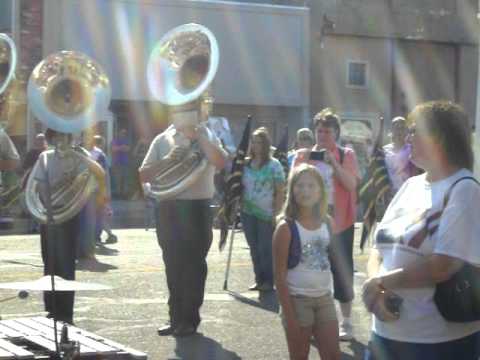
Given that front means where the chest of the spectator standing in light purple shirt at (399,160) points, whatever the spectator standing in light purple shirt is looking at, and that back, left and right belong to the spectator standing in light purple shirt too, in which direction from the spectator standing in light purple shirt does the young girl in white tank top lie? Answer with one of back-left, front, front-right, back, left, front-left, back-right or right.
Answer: front

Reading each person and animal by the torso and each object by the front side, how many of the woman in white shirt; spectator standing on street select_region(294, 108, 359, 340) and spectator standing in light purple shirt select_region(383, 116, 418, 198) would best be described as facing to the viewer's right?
0

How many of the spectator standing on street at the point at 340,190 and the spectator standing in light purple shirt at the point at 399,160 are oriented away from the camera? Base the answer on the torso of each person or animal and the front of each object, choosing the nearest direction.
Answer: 0

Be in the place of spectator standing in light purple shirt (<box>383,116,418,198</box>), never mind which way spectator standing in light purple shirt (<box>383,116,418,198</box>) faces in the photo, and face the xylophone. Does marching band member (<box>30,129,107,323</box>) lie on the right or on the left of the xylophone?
right

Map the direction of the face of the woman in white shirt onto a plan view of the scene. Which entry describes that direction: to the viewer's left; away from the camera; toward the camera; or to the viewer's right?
to the viewer's left

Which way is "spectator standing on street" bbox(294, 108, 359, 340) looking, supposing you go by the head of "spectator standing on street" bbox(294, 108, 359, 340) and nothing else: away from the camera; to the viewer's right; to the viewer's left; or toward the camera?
toward the camera

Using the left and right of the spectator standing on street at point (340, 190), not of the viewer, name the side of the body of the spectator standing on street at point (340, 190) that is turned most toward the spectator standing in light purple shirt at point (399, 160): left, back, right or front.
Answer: back

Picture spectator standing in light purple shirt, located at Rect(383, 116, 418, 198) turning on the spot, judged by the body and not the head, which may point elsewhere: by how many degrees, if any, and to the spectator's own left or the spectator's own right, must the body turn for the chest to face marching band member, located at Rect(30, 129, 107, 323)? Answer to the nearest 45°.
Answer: approximately 45° to the spectator's own right

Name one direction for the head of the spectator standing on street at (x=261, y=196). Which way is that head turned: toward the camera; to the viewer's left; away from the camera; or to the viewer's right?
toward the camera

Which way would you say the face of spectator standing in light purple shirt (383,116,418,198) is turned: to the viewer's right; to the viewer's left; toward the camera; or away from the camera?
toward the camera

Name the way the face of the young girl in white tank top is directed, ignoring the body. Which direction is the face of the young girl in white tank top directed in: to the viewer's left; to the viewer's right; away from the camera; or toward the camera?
toward the camera

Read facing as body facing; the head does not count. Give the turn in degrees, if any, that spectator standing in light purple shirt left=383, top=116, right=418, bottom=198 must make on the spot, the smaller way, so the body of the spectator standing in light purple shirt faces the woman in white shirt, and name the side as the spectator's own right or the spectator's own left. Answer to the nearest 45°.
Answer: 0° — they already face them

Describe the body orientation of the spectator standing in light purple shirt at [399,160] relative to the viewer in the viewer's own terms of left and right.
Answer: facing the viewer

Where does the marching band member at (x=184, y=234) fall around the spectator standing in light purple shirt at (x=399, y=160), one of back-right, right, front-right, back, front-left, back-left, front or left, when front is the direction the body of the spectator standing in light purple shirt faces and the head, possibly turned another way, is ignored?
front-right

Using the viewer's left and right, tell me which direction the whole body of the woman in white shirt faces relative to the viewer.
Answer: facing the viewer and to the left of the viewer

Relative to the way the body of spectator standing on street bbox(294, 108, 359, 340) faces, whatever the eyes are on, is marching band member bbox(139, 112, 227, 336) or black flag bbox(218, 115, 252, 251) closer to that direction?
the marching band member
